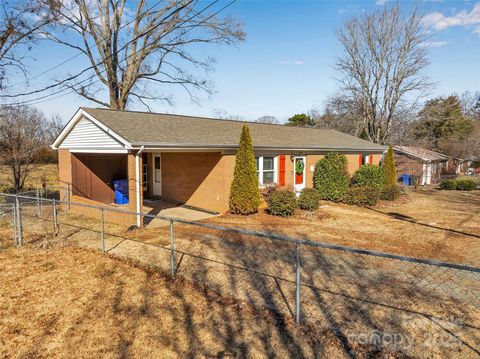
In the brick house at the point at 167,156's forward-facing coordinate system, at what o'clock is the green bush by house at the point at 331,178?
The green bush by house is roughly at 10 o'clock from the brick house.

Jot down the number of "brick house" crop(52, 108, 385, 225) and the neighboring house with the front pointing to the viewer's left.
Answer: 0

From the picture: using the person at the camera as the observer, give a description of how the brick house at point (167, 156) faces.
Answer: facing the viewer and to the right of the viewer

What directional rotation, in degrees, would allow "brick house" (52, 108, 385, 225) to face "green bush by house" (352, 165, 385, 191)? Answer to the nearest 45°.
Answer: approximately 45° to its left

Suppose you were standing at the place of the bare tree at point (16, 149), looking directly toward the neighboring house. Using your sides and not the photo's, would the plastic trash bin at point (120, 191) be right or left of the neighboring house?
right

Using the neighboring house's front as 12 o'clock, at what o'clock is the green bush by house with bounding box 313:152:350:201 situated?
The green bush by house is roughly at 2 o'clock from the neighboring house.

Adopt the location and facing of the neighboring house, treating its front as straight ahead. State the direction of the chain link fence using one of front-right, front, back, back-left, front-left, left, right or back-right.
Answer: front-right

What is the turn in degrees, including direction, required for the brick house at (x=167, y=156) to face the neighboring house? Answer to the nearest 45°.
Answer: approximately 90° to its left

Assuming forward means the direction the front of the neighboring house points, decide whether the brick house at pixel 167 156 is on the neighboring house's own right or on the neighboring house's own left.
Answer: on the neighboring house's own right
